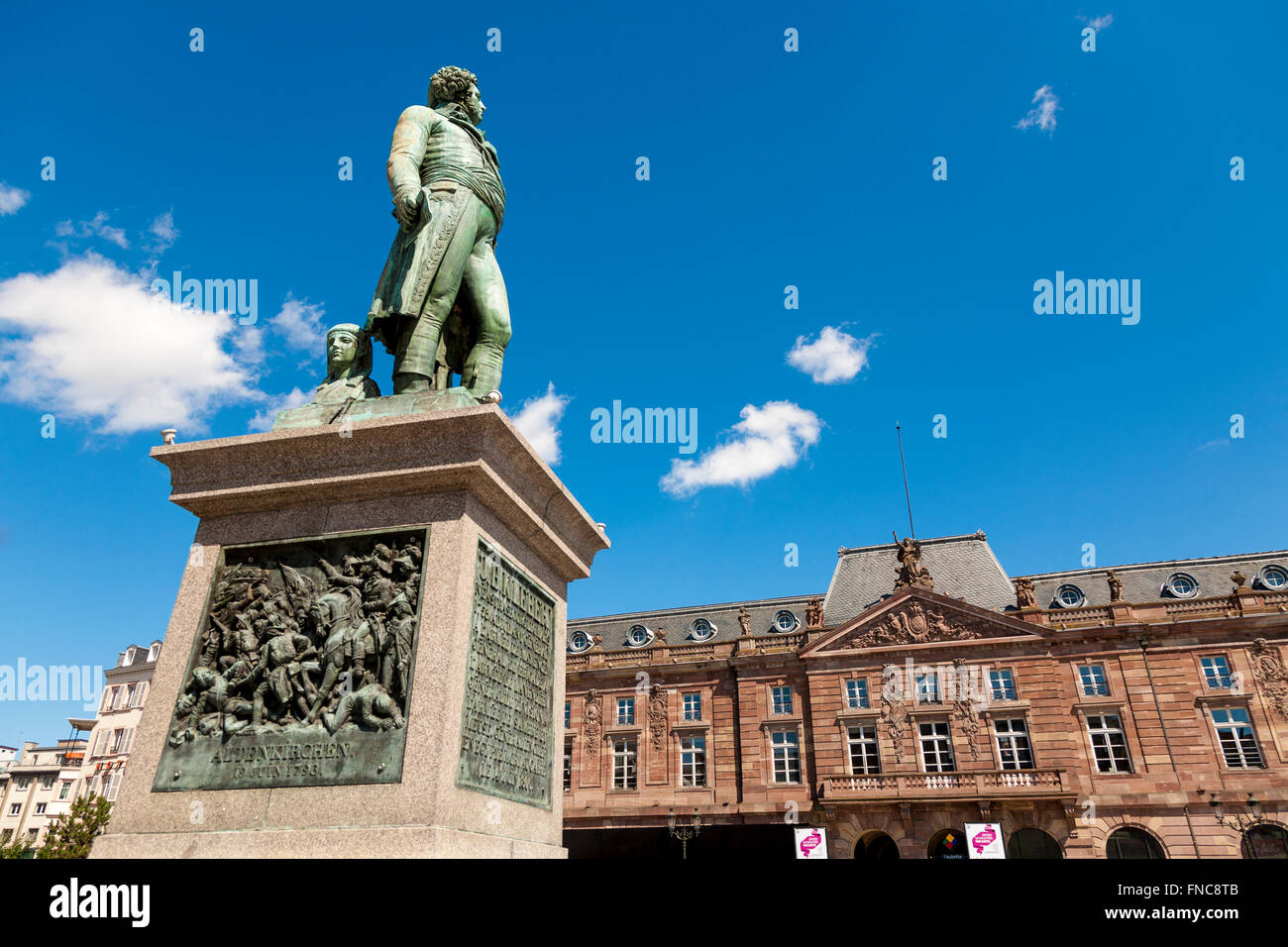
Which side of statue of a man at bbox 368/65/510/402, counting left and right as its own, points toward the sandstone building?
left

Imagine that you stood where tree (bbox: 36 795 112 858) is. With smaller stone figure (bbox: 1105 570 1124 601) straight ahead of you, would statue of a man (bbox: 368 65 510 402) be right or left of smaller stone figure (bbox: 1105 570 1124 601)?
right

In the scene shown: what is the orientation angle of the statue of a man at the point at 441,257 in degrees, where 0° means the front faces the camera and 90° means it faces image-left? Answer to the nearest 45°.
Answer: approximately 315°

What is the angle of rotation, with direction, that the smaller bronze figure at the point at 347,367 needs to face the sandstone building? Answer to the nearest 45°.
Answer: approximately 180°

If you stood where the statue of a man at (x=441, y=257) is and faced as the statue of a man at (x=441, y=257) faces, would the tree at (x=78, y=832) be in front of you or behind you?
behind

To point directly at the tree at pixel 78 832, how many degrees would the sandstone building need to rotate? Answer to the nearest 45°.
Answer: approximately 90° to its right

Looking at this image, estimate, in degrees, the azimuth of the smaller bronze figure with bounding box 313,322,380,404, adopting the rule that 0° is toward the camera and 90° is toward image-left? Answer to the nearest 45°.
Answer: approximately 45°

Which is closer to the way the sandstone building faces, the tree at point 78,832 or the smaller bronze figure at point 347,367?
the smaller bronze figure

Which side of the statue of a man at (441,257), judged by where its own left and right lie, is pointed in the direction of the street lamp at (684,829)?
left

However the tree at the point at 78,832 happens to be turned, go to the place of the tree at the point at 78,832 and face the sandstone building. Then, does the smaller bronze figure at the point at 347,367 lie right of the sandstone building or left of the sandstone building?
right

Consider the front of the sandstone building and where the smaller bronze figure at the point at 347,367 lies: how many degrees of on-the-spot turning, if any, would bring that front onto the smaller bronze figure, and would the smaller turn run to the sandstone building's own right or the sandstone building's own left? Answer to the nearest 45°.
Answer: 0° — it already faces it
